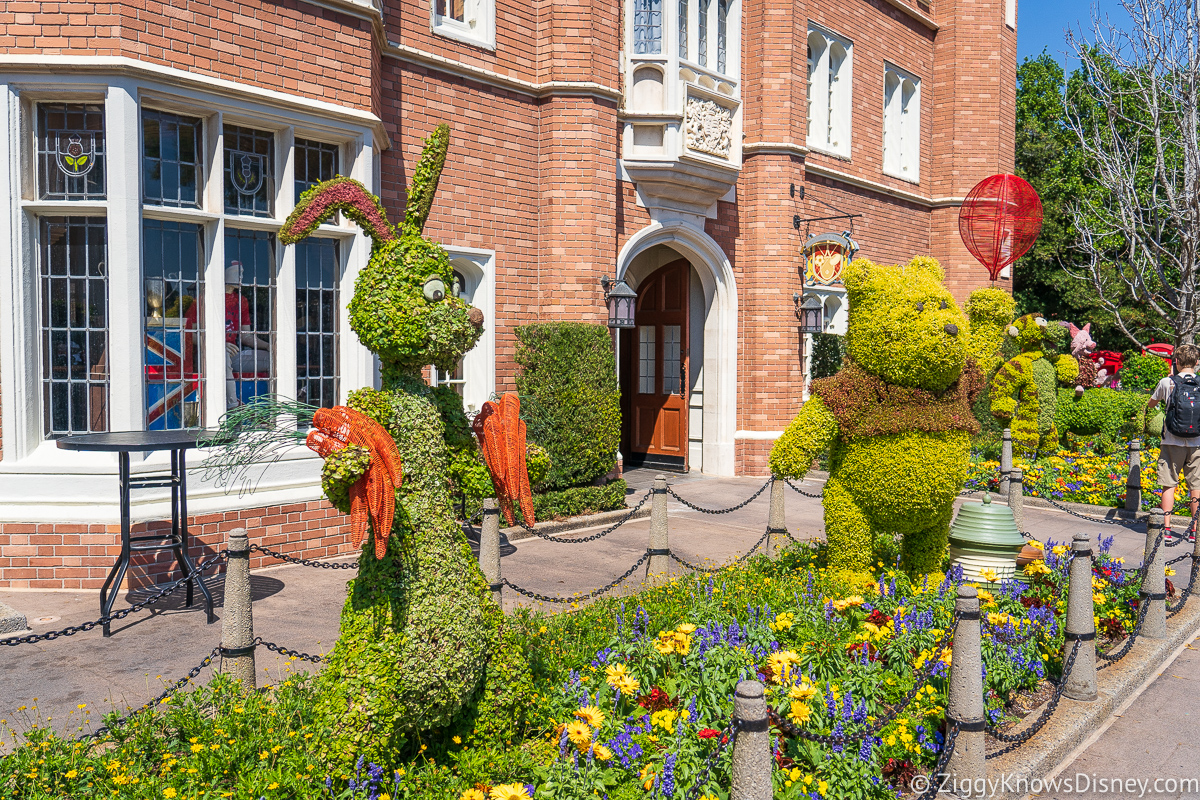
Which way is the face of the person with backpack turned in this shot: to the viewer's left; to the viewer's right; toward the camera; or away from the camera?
away from the camera

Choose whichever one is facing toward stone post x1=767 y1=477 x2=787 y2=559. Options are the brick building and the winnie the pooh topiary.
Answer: the brick building

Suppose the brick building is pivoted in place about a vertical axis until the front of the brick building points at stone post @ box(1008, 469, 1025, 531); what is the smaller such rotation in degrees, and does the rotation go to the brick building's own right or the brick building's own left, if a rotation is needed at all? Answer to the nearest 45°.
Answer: approximately 45° to the brick building's own left

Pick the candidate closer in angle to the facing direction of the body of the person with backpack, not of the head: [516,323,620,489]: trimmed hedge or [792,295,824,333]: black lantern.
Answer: the black lantern

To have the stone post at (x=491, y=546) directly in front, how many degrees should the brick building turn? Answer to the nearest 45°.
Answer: approximately 45° to its right

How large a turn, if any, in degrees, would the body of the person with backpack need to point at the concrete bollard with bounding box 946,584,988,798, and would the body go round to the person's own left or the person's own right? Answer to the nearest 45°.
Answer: approximately 180°

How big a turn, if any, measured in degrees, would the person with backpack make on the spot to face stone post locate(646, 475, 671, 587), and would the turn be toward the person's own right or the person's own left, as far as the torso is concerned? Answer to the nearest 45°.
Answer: approximately 135° to the person's own left

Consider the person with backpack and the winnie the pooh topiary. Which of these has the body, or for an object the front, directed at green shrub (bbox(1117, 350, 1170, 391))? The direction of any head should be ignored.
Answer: the person with backpack

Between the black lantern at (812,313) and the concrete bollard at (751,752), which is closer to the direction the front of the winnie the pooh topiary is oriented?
the concrete bollard

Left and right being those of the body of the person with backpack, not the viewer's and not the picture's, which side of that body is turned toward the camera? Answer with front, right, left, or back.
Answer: back

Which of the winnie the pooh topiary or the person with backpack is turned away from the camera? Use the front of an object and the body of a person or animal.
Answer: the person with backpack

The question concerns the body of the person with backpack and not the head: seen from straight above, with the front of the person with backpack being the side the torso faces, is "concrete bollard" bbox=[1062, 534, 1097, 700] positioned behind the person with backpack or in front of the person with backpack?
behind

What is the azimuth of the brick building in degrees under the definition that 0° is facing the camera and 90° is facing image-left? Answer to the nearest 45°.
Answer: approximately 315°

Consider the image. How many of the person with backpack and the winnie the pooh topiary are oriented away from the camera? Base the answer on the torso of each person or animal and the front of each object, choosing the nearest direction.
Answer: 1
